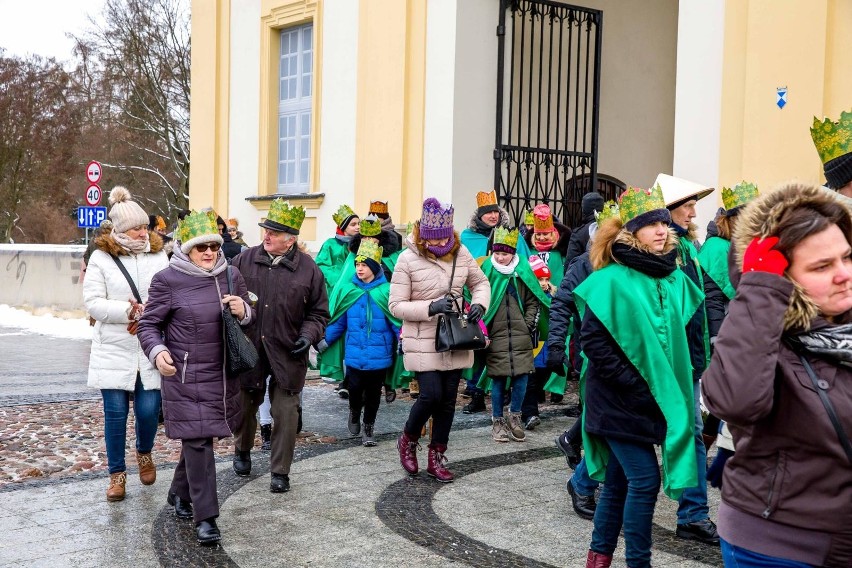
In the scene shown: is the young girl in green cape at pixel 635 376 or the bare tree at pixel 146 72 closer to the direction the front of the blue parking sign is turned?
the young girl in green cape

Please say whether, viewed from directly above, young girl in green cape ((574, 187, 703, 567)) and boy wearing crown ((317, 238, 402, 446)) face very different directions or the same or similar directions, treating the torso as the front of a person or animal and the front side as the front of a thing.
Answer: same or similar directions

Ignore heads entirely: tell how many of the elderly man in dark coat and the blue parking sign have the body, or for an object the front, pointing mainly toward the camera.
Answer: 2

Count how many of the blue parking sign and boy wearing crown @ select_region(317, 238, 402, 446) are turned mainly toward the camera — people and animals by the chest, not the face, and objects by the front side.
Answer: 2

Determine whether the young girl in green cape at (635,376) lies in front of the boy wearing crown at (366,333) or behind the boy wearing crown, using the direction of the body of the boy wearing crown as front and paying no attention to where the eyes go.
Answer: in front

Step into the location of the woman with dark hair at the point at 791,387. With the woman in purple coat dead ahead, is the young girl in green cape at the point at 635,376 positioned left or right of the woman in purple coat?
right

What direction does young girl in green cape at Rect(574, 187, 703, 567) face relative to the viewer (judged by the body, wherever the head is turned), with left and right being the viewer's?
facing the viewer and to the right of the viewer

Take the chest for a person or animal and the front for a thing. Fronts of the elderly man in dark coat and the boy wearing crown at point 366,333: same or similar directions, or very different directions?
same or similar directions

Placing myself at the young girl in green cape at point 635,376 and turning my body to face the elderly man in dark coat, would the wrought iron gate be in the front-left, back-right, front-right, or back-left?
front-right

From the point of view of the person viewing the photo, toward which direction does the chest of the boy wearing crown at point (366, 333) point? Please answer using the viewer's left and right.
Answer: facing the viewer

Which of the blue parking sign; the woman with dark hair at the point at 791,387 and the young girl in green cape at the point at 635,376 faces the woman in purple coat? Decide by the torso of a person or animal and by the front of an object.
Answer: the blue parking sign

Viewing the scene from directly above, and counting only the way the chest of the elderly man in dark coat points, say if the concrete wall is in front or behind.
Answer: behind

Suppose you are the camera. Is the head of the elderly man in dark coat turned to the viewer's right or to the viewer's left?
to the viewer's left

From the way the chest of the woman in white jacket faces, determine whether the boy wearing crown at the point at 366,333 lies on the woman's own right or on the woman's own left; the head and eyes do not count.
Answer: on the woman's own left

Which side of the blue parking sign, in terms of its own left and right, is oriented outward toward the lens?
front

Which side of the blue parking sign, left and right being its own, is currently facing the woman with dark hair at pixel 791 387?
front
